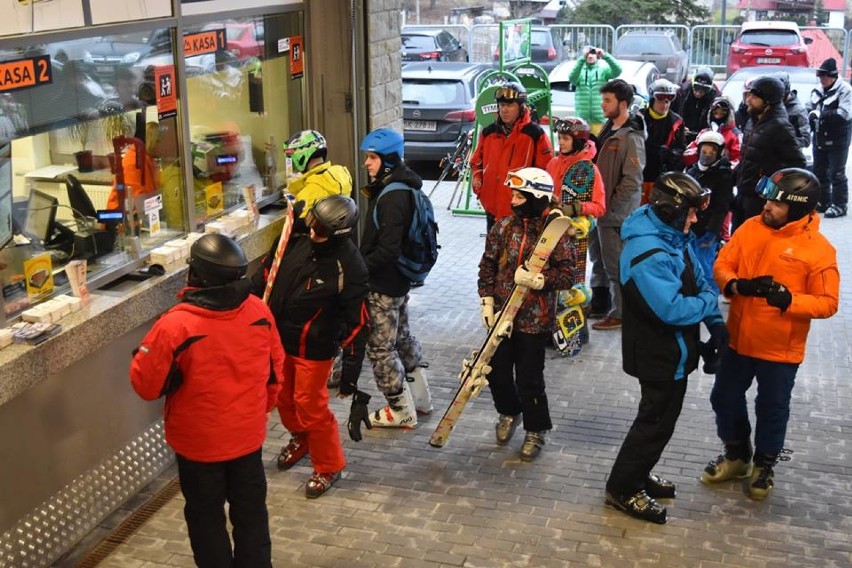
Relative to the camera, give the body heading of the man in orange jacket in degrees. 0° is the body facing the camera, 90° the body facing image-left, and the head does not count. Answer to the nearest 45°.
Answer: approximately 45°

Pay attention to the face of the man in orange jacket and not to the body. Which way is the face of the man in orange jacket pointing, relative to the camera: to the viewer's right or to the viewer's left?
to the viewer's left

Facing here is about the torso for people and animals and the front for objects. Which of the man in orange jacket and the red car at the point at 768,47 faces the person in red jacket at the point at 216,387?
the man in orange jacket

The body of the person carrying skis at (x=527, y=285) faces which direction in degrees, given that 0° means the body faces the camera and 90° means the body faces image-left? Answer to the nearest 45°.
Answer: approximately 45°

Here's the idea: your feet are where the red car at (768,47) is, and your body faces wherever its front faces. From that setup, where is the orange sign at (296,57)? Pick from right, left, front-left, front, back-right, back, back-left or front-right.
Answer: back

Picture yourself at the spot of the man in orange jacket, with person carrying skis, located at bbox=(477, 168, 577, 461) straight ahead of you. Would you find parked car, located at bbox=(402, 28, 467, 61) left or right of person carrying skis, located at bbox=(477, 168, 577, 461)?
right
